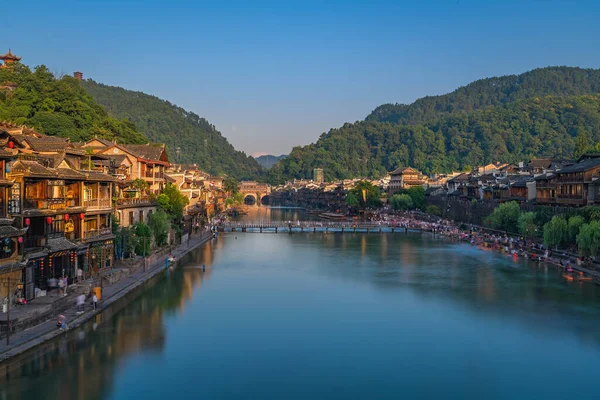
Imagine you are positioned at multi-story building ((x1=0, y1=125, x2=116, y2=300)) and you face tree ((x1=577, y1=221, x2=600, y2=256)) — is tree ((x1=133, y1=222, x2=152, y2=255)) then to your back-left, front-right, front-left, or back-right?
front-left

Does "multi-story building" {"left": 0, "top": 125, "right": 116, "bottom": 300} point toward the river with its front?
yes

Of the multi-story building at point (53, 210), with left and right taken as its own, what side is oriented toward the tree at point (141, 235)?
left

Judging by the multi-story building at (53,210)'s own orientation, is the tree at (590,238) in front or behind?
in front

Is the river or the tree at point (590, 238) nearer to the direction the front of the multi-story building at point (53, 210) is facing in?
the river

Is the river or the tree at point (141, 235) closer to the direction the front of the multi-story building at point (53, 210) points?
the river
